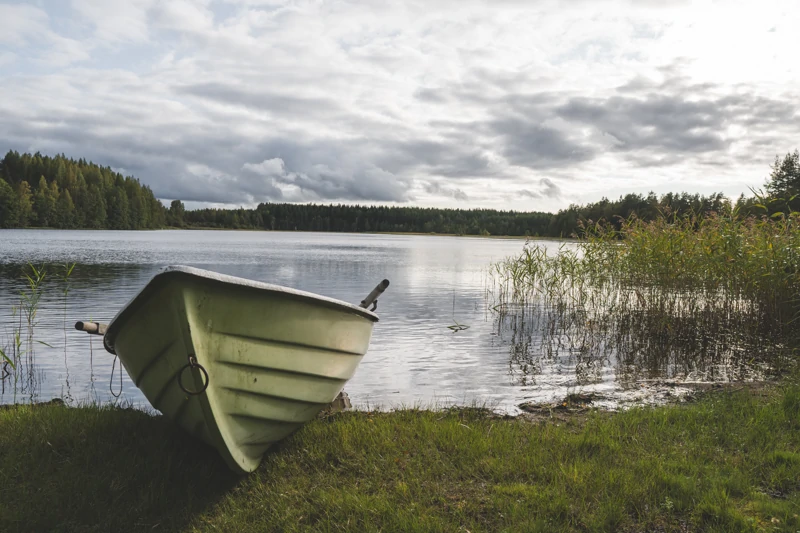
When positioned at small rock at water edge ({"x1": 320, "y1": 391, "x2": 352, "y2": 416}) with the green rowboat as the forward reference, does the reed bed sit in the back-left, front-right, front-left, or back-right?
back-right

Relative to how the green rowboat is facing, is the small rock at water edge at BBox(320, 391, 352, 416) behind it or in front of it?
behind

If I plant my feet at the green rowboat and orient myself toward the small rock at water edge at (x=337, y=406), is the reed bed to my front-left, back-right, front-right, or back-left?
front-left

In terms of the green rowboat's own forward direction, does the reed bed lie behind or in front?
behind
